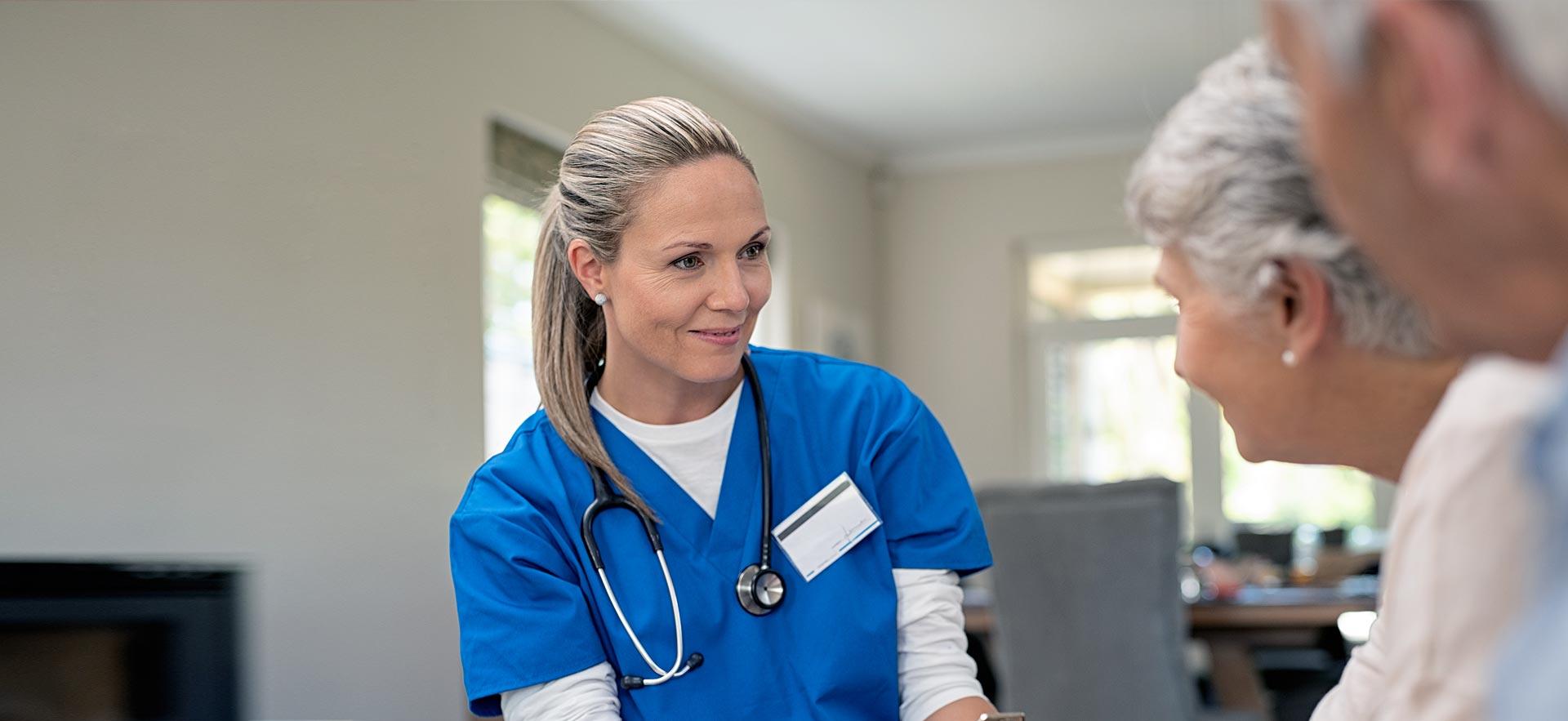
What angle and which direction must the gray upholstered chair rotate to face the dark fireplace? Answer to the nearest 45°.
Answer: approximately 135° to its left

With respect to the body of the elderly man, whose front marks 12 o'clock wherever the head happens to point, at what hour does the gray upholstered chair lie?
The gray upholstered chair is roughly at 1 o'clock from the elderly man.

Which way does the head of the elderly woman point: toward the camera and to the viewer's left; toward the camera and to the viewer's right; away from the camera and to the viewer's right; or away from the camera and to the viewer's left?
away from the camera and to the viewer's left

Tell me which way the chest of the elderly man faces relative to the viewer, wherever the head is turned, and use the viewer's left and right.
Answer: facing away from the viewer and to the left of the viewer

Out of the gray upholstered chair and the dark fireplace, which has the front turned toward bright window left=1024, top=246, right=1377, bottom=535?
the gray upholstered chair

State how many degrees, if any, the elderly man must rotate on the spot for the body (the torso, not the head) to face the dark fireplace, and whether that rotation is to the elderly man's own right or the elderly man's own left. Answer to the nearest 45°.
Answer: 0° — they already face it

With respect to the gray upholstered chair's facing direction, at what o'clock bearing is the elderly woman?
The elderly woman is roughly at 6 o'clock from the gray upholstered chair.

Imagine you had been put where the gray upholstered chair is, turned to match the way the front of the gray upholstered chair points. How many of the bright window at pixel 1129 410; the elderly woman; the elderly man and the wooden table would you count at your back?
2

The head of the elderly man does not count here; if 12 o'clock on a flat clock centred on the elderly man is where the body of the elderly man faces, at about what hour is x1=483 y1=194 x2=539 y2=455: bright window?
The bright window is roughly at 12 o'clock from the elderly man.

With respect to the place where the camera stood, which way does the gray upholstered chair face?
facing away from the viewer

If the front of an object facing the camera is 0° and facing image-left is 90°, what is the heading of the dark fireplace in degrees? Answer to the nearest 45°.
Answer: approximately 0°

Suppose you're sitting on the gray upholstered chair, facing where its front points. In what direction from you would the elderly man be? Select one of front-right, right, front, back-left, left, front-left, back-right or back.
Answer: back

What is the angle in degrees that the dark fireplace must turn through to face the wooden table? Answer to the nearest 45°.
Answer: approximately 90° to its left

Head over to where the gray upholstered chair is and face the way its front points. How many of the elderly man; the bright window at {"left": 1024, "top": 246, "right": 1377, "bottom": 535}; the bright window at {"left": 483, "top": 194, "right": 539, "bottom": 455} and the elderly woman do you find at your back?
2

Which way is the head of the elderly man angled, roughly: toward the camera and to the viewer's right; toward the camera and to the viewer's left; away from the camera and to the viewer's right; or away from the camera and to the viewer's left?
away from the camera and to the viewer's left

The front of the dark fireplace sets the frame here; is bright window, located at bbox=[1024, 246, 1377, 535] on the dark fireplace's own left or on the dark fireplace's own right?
on the dark fireplace's own left

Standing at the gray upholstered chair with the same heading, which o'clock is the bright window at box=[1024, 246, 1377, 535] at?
The bright window is roughly at 12 o'clock from the gray upholstered chair.

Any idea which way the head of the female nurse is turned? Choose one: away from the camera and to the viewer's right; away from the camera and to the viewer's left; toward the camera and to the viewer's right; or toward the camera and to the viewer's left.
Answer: toward the camera and to the viewer's right

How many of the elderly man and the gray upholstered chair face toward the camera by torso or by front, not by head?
0
